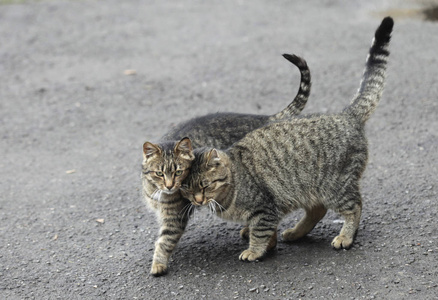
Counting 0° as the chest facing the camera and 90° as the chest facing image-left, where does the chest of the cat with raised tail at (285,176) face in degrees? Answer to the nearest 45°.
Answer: approximately 90°

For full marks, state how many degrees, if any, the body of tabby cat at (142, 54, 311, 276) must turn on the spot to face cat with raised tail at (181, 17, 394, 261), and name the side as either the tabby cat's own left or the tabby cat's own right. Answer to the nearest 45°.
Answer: approximately 135° to the tabby cat's own left

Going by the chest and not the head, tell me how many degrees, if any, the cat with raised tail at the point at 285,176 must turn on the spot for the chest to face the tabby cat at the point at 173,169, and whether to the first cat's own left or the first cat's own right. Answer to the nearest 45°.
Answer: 0° — it already faces it

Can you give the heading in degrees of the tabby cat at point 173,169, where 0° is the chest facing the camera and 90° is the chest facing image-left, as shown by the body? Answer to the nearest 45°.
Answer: approximately 45°
